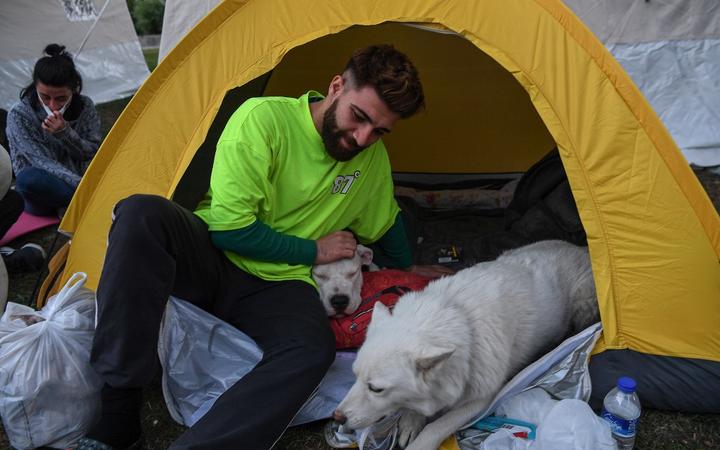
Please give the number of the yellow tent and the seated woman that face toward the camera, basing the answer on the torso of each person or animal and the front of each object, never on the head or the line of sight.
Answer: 2

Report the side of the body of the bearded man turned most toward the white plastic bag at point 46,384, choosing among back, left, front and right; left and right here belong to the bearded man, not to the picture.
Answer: right

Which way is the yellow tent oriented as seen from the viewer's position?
toward the camera

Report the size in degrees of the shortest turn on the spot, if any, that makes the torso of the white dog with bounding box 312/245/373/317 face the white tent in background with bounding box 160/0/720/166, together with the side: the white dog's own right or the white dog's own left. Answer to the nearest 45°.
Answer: approximately 135° to the white dog's own left

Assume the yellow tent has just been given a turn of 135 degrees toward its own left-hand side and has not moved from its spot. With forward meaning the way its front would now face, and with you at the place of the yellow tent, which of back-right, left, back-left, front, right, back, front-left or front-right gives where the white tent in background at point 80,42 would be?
left

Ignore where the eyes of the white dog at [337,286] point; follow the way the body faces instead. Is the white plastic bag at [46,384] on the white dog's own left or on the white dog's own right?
on the white dog's own right

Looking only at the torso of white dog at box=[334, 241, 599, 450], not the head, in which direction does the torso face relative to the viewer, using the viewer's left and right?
facing the viewer and to the left of the viewer

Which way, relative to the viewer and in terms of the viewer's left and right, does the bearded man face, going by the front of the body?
facing the viewer

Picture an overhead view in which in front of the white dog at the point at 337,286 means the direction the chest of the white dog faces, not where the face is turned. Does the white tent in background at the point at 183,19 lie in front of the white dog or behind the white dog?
behind

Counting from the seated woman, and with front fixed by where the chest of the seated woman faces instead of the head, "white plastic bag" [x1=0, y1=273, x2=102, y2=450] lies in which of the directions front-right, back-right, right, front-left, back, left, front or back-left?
front

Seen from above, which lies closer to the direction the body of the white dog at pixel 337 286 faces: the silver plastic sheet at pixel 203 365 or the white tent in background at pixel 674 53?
the silver plastic sheet

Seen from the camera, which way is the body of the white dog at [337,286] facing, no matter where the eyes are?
toward the camera
